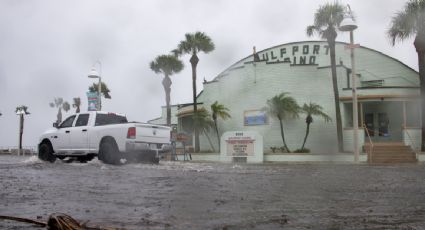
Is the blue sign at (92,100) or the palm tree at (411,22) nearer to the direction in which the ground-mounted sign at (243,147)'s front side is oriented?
the palm tree

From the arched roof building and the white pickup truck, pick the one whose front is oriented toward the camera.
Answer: the arched roof building

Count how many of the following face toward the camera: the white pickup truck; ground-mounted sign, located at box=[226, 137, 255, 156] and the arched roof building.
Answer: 2

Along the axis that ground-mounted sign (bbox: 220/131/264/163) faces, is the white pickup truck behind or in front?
in front

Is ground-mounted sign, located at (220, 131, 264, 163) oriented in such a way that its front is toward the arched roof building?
no

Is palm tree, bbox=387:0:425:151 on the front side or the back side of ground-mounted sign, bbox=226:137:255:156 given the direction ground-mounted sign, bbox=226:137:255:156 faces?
on the front side

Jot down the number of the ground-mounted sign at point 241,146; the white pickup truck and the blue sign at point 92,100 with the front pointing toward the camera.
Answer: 2

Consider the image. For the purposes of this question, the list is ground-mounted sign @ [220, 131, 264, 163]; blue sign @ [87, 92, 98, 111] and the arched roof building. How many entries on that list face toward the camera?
3

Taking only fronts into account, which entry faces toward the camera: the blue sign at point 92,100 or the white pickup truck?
the blue sign

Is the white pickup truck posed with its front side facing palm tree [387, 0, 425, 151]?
no

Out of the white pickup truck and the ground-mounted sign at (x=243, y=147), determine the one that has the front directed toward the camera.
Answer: the ground-mounted sign

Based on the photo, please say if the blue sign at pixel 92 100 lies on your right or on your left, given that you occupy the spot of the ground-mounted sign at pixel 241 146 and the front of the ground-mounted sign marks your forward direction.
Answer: on your right

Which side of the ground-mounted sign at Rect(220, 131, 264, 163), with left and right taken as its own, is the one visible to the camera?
front
